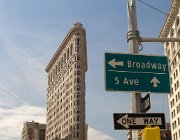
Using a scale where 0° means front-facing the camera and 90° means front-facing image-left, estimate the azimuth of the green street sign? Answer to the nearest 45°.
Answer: approximately 0°

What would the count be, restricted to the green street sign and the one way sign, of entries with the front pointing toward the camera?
2

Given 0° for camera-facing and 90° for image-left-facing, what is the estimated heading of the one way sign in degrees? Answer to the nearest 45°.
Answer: approximately 0°
